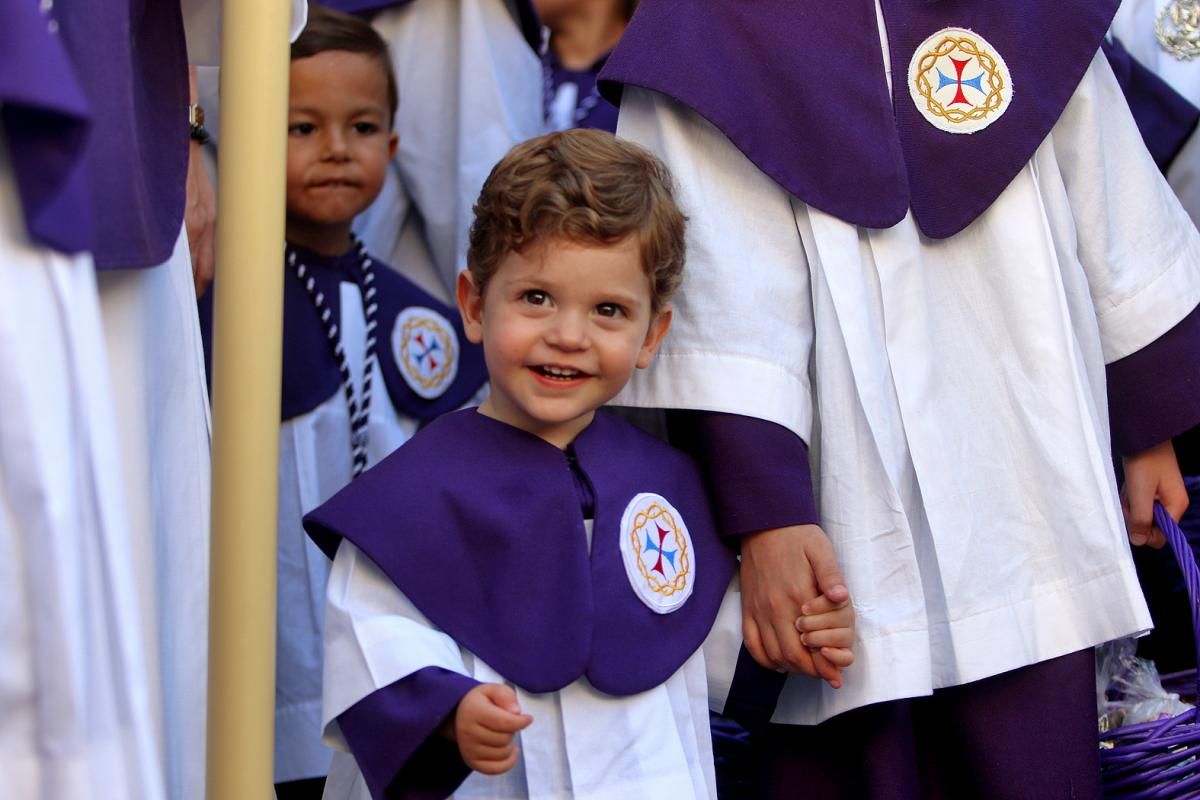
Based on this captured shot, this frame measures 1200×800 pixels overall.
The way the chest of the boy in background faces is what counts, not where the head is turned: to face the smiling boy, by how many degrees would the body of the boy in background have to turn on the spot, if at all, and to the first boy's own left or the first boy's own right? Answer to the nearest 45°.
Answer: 0° — they already face them

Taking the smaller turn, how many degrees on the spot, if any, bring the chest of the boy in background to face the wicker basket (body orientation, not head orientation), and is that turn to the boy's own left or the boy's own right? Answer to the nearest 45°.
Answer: approximately 45° to the boy's own left

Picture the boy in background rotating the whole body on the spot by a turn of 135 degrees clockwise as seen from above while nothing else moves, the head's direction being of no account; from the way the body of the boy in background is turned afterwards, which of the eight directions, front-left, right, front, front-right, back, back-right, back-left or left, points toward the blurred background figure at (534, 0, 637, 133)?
right

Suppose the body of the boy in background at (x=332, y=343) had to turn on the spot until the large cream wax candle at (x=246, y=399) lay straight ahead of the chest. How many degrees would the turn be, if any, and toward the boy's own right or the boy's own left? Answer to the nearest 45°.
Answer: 0° — they already face it

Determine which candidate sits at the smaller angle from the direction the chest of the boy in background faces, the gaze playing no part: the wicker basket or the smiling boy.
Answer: the smiling boy

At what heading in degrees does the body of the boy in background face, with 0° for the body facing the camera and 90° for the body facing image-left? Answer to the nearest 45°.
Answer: approximately 0°
